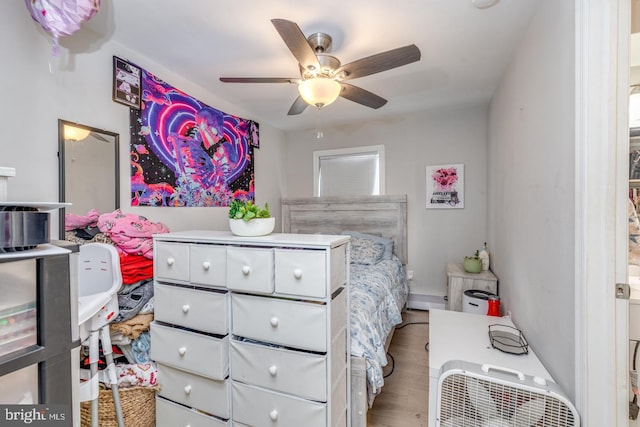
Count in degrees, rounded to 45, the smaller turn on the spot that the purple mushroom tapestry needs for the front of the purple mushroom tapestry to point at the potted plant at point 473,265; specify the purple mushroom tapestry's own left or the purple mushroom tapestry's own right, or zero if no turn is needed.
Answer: approximately 45° to the purple mushroom tapestry's own left

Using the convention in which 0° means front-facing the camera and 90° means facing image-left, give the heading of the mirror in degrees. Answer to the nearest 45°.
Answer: approximately 315°

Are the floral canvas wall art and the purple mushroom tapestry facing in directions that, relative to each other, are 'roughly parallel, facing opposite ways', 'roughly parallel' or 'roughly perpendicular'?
roughly perpendicular

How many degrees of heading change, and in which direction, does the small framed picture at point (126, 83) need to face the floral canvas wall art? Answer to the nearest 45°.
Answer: approximately 45° to its left

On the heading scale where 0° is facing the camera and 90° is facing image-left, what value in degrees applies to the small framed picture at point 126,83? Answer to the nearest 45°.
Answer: approximately 315°

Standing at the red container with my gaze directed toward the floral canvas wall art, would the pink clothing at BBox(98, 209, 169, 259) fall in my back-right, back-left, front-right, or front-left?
back-left

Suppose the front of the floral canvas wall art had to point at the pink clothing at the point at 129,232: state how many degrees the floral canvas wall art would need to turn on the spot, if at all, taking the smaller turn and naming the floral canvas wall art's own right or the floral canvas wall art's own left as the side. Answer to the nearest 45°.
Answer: approximately 45° to the floral canvas wall art's own right

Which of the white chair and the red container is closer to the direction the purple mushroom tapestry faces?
the red container
